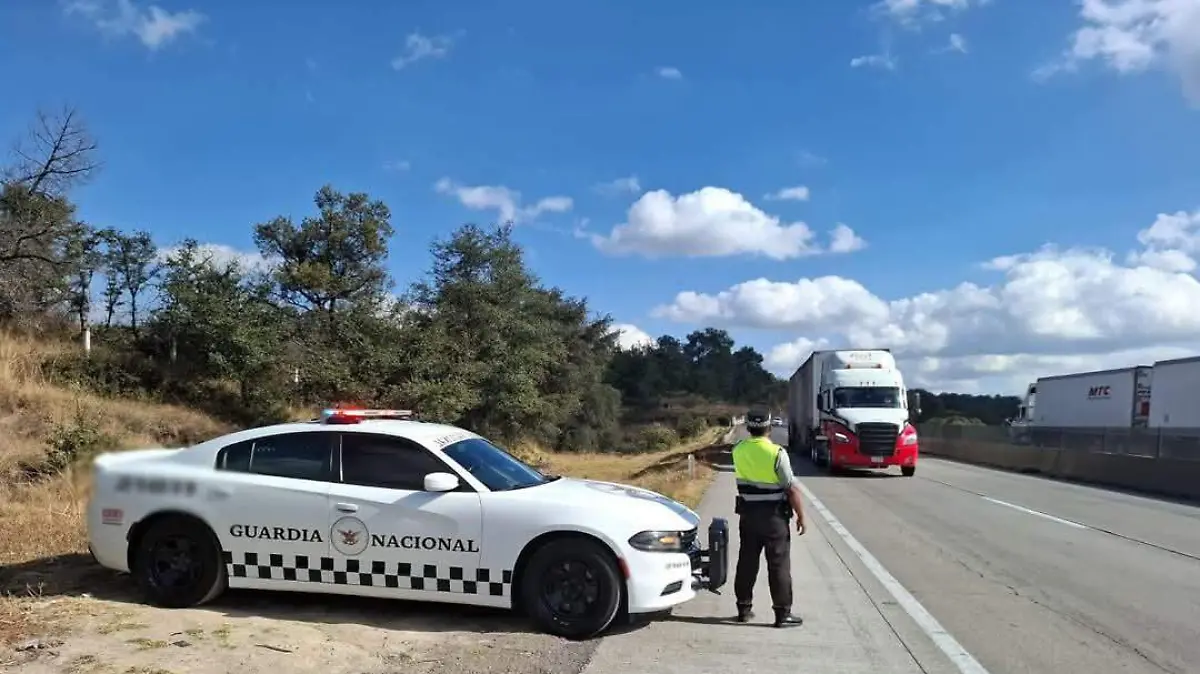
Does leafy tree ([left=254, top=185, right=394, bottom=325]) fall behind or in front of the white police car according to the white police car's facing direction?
behind

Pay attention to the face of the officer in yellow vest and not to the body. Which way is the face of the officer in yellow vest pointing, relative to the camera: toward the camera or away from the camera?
away from the camera

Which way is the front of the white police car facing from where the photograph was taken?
facing the viewer and to the right of the viewer

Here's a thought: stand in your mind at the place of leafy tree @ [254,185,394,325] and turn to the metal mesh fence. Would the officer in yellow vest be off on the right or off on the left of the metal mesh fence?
right

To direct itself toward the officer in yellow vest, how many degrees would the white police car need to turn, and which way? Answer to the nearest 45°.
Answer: approximately 45° to its left

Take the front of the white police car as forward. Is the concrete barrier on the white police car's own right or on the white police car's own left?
on the white police car's own left

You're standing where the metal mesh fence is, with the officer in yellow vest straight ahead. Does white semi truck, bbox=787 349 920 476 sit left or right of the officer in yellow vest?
right

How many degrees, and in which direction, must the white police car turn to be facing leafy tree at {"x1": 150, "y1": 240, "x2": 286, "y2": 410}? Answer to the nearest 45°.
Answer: approximately 135° to its left

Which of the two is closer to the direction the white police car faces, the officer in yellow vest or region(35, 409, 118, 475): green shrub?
the officer in yellow vest

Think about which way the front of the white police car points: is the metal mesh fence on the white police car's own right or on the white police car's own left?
on the white police car's own left
